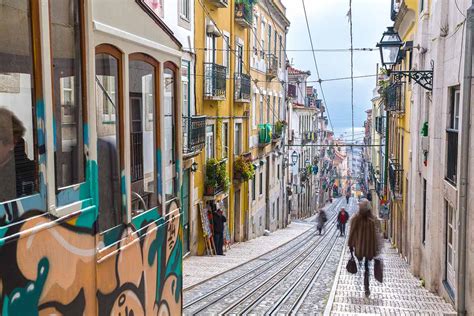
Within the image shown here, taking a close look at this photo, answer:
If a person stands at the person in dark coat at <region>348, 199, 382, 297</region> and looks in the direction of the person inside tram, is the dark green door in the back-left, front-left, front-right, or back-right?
back-right

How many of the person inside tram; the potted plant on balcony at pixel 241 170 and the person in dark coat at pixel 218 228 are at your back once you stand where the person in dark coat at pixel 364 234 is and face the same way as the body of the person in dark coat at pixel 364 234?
1

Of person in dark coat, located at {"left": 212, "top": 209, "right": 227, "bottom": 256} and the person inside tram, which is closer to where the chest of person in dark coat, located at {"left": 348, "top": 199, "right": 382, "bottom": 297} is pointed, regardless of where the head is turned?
the person in dark coat

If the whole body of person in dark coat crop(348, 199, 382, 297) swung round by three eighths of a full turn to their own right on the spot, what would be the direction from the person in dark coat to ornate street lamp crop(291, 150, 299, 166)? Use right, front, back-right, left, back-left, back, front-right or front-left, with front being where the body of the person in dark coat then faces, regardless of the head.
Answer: back-left

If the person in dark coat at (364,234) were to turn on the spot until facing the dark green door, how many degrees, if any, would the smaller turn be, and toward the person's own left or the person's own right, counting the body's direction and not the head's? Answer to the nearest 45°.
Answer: approximately 45° to the person's own left

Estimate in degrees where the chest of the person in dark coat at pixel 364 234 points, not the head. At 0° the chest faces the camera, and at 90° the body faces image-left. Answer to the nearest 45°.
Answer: approximately 180°

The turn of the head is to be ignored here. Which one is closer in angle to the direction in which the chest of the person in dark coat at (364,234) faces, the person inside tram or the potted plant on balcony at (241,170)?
the potted plant on balcony

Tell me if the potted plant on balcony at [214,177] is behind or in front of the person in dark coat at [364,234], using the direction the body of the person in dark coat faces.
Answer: in front

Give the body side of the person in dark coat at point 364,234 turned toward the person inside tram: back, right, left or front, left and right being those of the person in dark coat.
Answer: back
